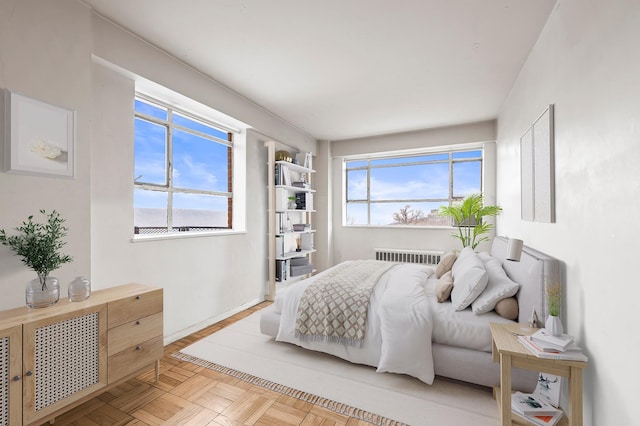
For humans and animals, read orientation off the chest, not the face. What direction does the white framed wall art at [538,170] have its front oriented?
to the viewer's left

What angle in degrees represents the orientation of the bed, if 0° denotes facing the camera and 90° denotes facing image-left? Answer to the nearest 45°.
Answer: approximately 90°

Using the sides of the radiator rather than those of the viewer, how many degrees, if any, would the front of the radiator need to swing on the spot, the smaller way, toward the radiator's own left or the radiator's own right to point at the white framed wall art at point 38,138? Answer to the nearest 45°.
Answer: approximately 45° to the radiator's own right

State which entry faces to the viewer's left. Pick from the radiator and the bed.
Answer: the bed

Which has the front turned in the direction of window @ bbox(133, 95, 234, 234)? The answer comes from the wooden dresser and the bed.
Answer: the bed

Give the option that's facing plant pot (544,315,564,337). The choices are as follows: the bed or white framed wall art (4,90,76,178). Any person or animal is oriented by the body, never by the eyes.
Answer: the white framed wall art

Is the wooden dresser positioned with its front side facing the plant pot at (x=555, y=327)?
yes

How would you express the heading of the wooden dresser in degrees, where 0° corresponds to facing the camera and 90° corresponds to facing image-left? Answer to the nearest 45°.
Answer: approximately 315°

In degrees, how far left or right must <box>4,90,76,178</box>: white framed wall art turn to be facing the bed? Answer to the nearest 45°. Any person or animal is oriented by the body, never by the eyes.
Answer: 0° — it already faces it

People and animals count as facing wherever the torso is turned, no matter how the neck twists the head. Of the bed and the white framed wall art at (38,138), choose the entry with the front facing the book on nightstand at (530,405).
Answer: the white framed wall art
